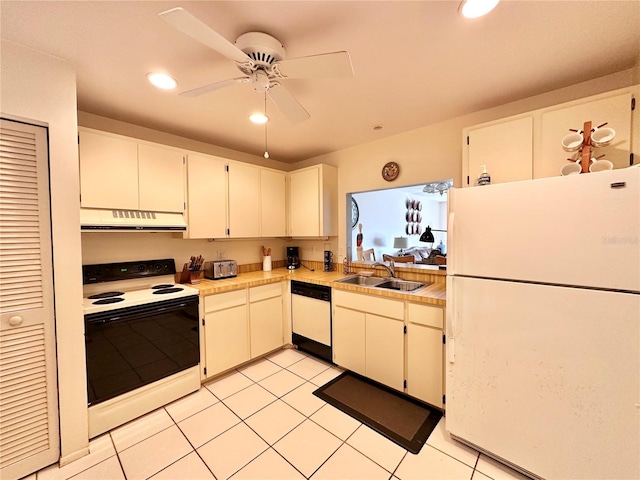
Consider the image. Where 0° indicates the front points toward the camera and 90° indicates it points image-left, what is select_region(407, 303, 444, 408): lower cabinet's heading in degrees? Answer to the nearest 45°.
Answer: approximately 45°

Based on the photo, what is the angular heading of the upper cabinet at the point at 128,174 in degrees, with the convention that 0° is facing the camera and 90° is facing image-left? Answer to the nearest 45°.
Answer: approximately 315°

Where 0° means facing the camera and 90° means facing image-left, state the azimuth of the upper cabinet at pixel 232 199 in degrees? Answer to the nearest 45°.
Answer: approximately 315°

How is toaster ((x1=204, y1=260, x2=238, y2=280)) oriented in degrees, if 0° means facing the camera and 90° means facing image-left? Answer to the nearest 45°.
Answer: approximately 315°
